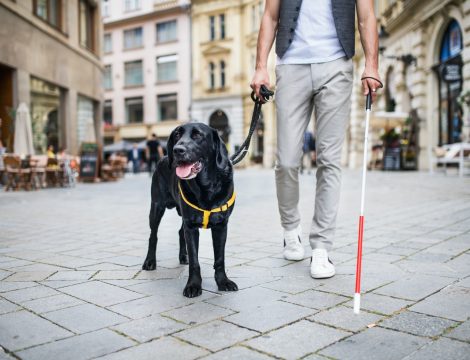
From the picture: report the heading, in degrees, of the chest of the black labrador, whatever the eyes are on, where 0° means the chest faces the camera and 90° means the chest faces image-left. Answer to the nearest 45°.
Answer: approximately 315°

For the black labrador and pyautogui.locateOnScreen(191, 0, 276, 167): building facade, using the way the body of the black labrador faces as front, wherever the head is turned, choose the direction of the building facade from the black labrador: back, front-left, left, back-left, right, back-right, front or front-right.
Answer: back-left

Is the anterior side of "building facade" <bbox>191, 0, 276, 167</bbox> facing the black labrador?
yes

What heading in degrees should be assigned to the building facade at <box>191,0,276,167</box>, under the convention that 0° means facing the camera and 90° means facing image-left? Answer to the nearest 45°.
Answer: approximately 0°
